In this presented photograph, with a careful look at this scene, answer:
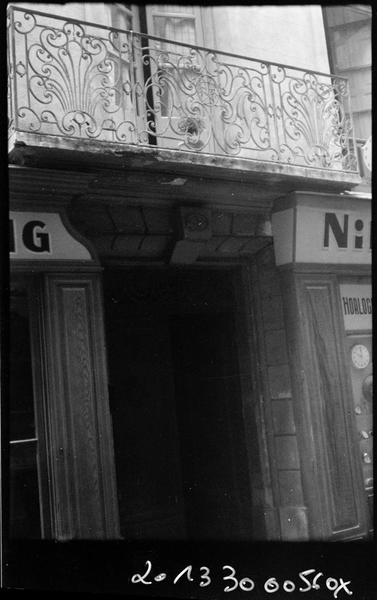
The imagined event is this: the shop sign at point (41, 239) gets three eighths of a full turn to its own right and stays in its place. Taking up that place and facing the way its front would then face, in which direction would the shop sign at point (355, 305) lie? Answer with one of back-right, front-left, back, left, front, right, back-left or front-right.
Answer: back-right

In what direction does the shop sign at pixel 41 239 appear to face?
toward the camera

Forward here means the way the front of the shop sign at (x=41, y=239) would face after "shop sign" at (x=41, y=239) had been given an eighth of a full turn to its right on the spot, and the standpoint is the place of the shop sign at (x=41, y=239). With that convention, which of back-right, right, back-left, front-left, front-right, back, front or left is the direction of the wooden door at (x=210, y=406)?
back

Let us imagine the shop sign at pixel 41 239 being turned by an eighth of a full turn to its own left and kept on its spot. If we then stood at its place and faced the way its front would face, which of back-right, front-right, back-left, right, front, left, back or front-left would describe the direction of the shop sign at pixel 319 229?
front-left
